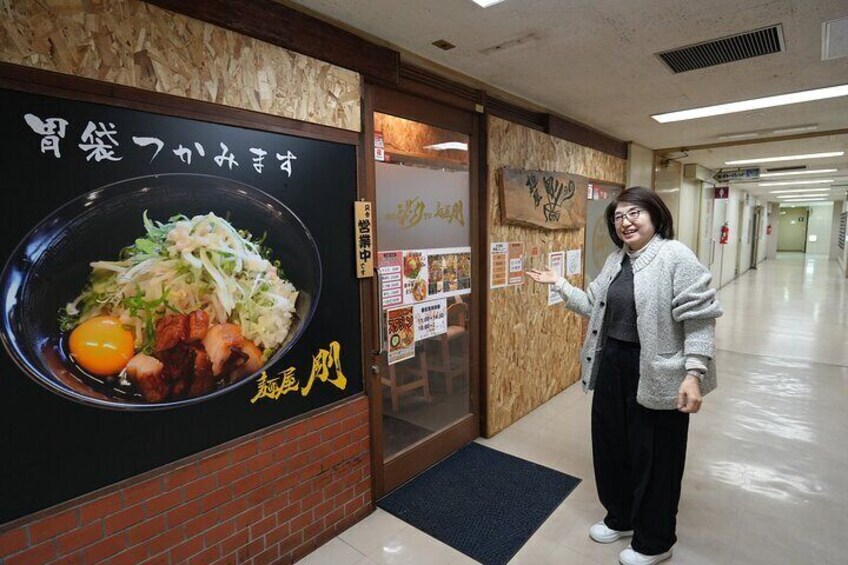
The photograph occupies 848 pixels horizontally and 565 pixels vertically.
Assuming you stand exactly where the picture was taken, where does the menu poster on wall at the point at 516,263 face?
facing the viewer and to the right of the viewer

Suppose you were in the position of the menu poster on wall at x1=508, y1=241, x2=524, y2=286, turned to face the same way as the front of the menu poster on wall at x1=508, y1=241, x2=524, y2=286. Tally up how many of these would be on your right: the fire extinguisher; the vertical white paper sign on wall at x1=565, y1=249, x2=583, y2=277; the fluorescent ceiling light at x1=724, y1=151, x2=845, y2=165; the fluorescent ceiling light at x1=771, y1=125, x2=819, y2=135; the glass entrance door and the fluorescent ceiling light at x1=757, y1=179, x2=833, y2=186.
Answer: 1

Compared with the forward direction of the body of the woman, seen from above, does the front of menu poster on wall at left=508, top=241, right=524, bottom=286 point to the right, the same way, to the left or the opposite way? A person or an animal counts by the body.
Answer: to the left

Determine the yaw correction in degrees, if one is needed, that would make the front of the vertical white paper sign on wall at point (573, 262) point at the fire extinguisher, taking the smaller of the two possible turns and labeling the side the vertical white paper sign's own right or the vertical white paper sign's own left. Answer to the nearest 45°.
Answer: approximately 90° to the vertical white paper sign's own left

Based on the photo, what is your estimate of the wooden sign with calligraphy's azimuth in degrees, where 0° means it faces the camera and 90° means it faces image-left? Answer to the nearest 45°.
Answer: approximately 315°

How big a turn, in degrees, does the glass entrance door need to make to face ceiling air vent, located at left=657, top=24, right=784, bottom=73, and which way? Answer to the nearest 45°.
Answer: approximately 45° to its left

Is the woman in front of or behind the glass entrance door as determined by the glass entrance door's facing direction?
in front

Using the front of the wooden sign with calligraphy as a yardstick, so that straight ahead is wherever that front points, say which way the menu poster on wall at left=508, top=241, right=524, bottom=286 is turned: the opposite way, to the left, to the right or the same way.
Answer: the same way

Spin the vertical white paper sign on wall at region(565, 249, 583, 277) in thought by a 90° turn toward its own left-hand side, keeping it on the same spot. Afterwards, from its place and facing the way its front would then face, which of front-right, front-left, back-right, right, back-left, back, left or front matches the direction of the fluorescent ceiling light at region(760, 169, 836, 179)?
front

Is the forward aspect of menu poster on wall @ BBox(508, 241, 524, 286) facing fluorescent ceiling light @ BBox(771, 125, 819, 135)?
no

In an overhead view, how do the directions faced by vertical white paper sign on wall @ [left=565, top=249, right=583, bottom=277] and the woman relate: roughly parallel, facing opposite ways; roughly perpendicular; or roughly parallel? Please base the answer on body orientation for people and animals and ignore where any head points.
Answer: roughly perpendicular

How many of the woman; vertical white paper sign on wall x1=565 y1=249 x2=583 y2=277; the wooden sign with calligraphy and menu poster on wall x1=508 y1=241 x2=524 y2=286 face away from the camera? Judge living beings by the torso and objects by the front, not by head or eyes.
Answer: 0

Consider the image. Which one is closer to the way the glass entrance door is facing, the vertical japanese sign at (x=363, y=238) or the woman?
the woman

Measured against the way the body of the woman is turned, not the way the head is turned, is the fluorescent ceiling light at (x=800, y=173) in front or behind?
behind

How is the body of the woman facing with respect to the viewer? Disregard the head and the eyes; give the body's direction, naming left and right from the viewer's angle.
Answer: facing the viewer and to the left of the viewer
